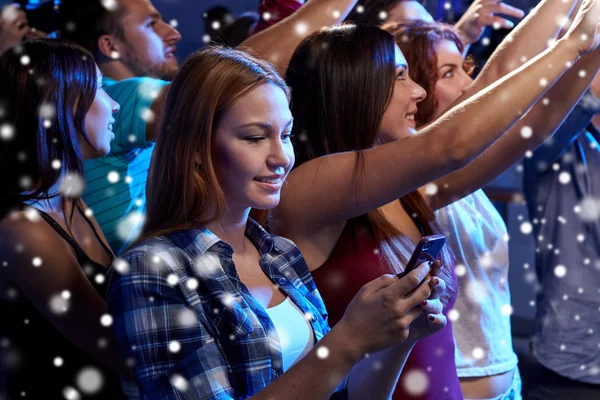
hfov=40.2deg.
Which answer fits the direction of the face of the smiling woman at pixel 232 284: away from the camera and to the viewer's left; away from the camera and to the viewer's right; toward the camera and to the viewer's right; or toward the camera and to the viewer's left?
toward the camera and to the viewer's right

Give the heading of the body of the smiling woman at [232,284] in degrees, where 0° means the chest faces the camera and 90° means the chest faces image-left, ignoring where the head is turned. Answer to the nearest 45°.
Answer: approximately 315°
